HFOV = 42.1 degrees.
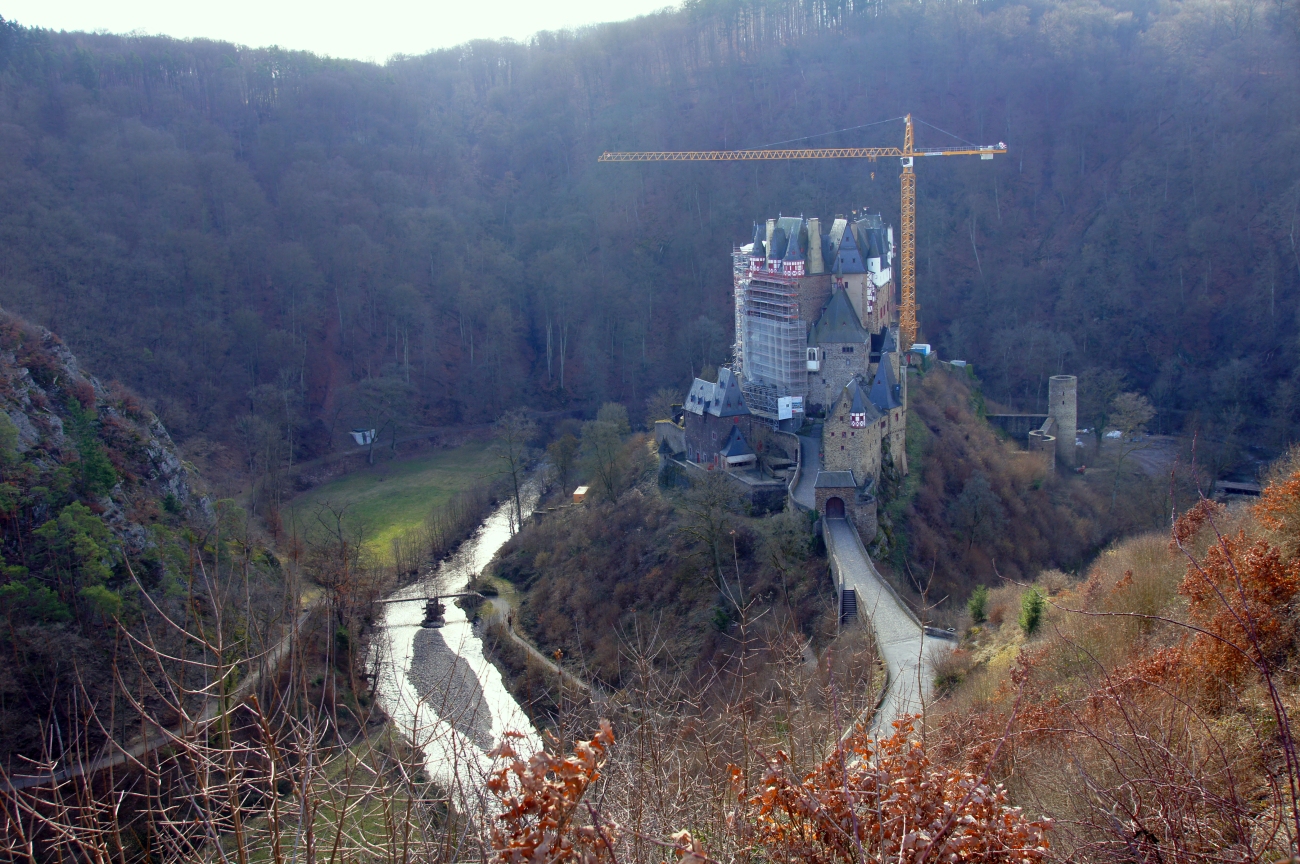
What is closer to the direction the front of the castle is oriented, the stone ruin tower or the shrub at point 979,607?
the shrub

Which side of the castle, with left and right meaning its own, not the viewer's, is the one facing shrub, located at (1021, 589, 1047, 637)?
front

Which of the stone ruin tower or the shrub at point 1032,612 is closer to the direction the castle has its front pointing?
the shrub

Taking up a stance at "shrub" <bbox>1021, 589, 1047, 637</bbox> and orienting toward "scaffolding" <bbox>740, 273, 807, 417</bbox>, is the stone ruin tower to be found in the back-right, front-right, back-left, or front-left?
front-right

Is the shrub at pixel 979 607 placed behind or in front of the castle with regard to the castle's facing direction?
in front

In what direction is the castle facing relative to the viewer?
toward the camera

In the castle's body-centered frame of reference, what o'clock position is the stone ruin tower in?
The stone ruin tower is roughly at 8 o'clock from the castle.
